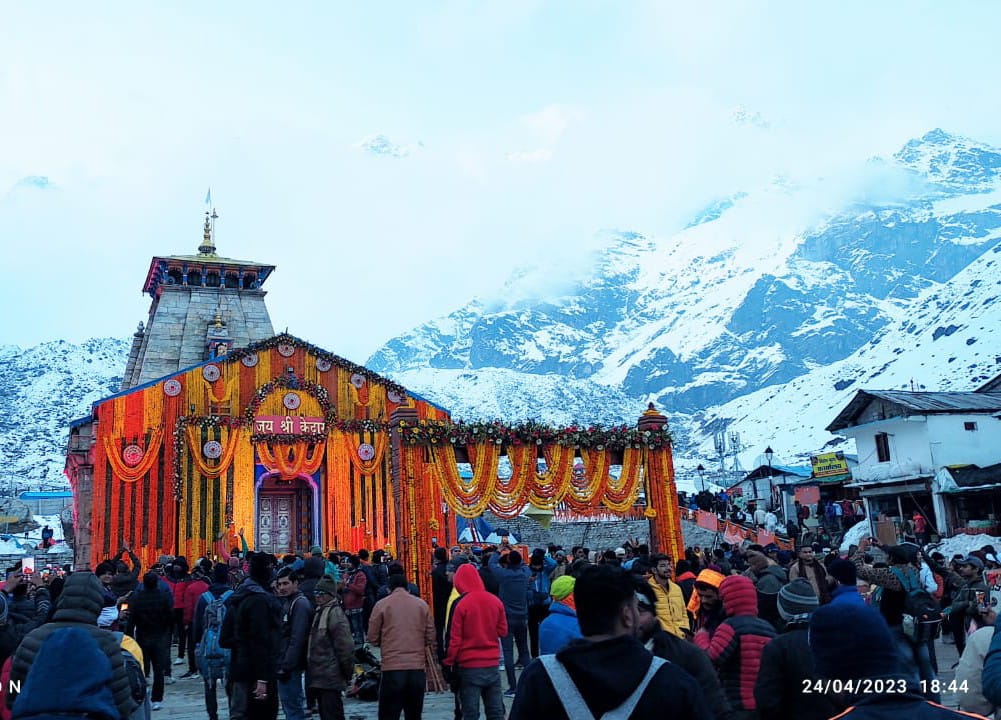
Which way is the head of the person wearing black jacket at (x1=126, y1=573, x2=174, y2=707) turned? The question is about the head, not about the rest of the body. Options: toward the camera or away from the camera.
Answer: away from the camera

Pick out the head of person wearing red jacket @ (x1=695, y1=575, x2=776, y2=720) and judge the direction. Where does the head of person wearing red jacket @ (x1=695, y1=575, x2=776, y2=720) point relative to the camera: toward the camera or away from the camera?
away from the camera

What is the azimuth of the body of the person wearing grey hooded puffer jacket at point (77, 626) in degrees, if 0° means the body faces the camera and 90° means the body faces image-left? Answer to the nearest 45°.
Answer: approximately 180°

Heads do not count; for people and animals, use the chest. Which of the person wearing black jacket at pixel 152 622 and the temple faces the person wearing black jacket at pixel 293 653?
the temple

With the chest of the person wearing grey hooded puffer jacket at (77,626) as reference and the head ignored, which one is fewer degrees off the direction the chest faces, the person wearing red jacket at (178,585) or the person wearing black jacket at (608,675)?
the person wearing red jacket

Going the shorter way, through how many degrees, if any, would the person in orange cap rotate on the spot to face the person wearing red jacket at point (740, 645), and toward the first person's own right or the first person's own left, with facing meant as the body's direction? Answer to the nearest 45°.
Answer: approximately 45° to the first person's own left

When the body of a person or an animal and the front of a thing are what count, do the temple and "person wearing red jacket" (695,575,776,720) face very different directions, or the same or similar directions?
very different directions

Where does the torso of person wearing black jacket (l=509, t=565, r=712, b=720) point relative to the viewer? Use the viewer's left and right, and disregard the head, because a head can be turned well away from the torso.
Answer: facing away from the viewer

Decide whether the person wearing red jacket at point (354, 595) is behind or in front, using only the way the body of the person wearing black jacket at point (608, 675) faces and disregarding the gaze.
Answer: in front

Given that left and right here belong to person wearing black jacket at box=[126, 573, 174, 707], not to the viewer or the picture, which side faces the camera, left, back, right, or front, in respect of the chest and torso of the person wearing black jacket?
back

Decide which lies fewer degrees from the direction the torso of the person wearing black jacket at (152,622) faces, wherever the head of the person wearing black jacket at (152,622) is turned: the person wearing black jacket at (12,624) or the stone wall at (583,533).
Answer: the stone wall

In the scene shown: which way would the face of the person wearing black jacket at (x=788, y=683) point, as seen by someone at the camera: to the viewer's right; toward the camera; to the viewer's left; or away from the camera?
away from the camera

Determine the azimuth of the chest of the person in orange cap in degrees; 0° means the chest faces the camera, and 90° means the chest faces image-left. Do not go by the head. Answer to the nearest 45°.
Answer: approximately 45°
